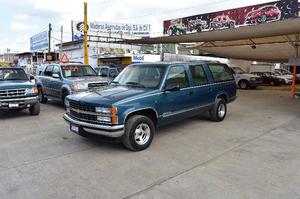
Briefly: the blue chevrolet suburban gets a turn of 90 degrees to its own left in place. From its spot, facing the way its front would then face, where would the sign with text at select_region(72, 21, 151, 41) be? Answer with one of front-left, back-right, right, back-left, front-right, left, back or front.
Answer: back-left

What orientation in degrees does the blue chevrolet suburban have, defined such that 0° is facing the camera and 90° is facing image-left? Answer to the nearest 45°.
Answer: approximately 45°

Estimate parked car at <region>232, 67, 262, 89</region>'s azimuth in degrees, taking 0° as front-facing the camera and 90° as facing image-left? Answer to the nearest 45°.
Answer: approximately 315°

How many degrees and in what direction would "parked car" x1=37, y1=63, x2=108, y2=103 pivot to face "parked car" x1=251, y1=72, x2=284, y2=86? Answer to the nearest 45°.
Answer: approximately 90° to its left

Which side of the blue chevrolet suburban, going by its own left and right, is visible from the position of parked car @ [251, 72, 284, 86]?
back

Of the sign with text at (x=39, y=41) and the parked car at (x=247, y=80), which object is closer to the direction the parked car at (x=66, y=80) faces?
the parked car

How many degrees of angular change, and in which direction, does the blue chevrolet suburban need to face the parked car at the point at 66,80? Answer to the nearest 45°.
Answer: approximately 90° to its right

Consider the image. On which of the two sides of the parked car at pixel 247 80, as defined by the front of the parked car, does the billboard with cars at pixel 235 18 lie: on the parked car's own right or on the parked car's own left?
on the parked car's own right

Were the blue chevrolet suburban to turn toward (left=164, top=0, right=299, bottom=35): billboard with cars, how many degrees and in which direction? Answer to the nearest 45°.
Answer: approximately 180°

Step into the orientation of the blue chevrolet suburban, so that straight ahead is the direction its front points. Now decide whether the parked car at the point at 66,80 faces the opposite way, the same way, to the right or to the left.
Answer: to the left
